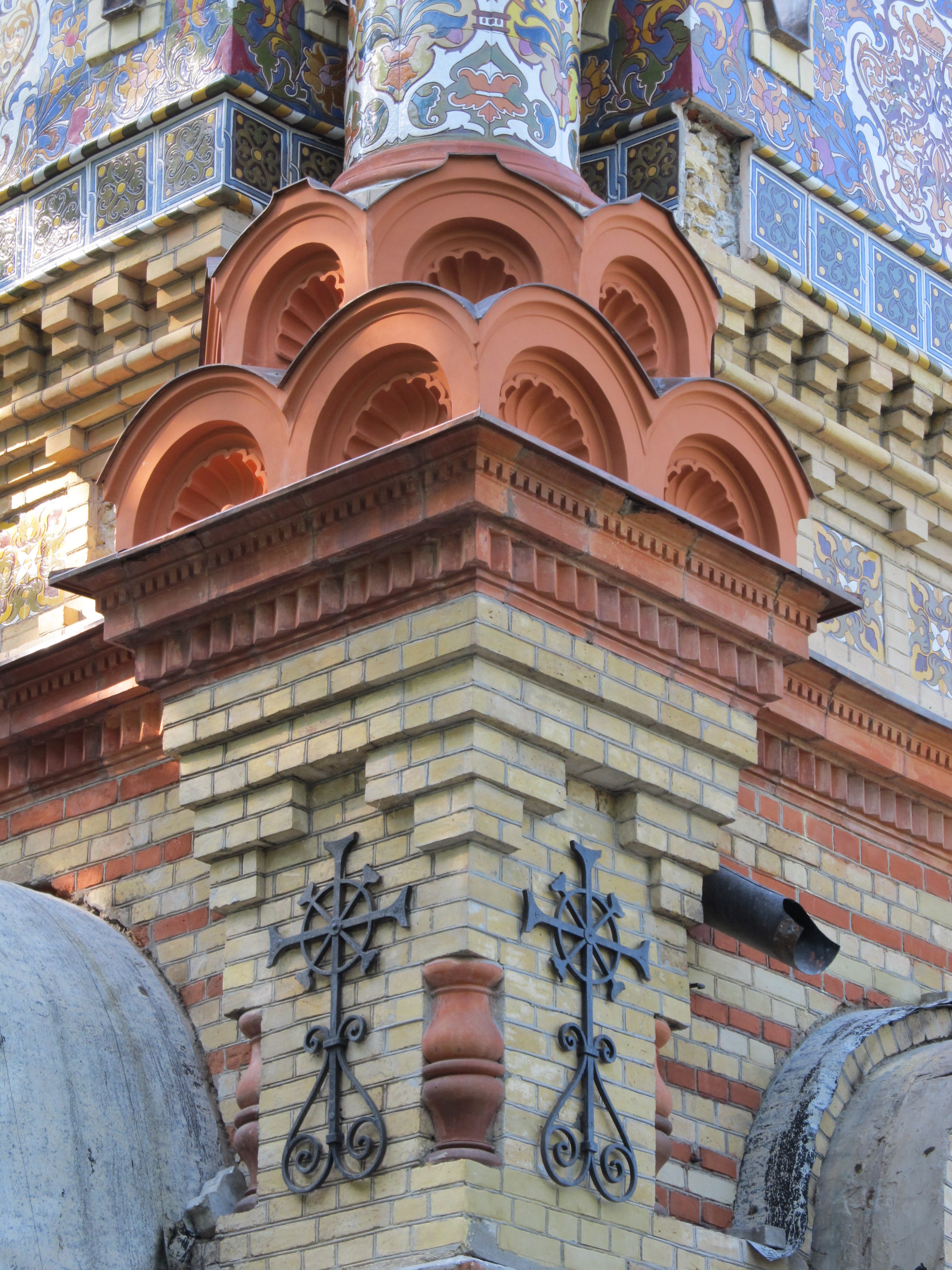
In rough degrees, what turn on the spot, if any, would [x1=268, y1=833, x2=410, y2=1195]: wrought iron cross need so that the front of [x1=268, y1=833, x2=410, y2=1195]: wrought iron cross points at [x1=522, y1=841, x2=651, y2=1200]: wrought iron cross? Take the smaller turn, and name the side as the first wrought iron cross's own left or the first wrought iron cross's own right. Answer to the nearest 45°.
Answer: approximately 135° to the first wrought iron cross's own left

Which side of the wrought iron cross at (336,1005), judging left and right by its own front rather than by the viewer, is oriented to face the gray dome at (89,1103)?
right

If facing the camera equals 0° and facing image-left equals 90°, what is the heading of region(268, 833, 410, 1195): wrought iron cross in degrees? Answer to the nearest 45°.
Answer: approximately 45°

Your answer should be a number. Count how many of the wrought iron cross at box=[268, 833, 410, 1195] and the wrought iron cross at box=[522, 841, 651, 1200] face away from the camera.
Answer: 0

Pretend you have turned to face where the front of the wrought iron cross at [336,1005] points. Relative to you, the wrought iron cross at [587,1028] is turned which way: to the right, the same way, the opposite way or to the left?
to the left

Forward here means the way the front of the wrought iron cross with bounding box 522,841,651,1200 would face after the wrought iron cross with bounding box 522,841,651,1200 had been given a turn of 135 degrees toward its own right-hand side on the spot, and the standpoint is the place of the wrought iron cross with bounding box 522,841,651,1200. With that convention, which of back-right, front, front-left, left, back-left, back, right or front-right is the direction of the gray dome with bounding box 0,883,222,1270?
front

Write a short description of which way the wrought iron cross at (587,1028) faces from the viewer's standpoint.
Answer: facing the viewer and to the right of the viewer
